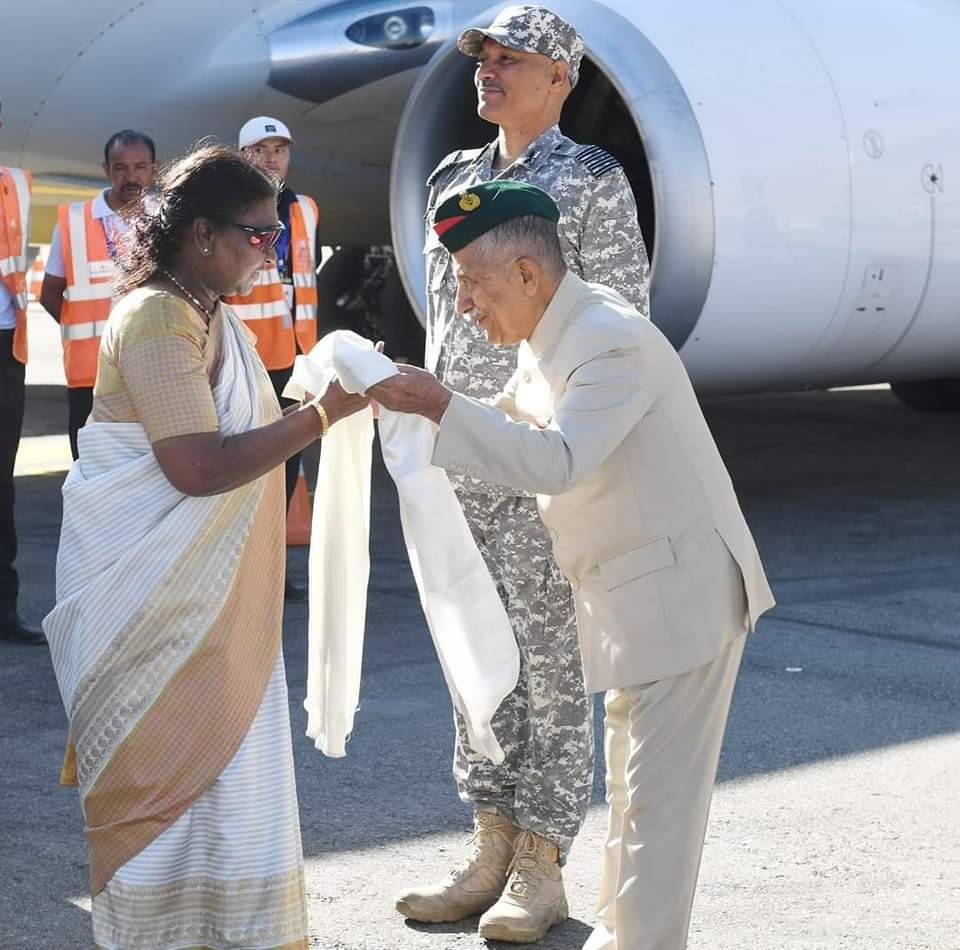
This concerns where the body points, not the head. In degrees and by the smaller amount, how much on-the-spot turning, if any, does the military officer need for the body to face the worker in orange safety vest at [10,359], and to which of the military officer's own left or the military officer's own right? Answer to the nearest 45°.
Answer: approximately 90° to the military officer's own right

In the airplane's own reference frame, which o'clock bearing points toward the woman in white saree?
The woman in white saree is roughly at 11 o'clock from the airplane.

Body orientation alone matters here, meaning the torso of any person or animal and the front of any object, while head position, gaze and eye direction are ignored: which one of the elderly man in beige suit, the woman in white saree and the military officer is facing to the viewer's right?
the woman in white saree

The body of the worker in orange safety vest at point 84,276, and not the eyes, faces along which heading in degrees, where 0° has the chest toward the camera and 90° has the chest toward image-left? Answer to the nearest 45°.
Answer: approximately 315°

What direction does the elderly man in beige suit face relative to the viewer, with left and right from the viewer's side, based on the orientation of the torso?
facing to the left of the viewer

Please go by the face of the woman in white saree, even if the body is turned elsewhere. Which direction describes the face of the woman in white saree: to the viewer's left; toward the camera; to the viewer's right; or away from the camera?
to the viewer's right

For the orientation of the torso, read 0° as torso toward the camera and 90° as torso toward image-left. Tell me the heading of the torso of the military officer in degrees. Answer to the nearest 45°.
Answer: approximately 45°

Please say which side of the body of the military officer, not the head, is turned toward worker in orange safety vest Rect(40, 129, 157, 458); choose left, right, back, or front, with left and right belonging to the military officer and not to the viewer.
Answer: right
